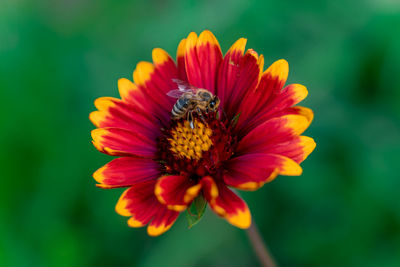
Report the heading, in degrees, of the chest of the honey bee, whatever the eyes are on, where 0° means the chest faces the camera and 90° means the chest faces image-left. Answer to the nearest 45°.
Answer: approximately 270°
